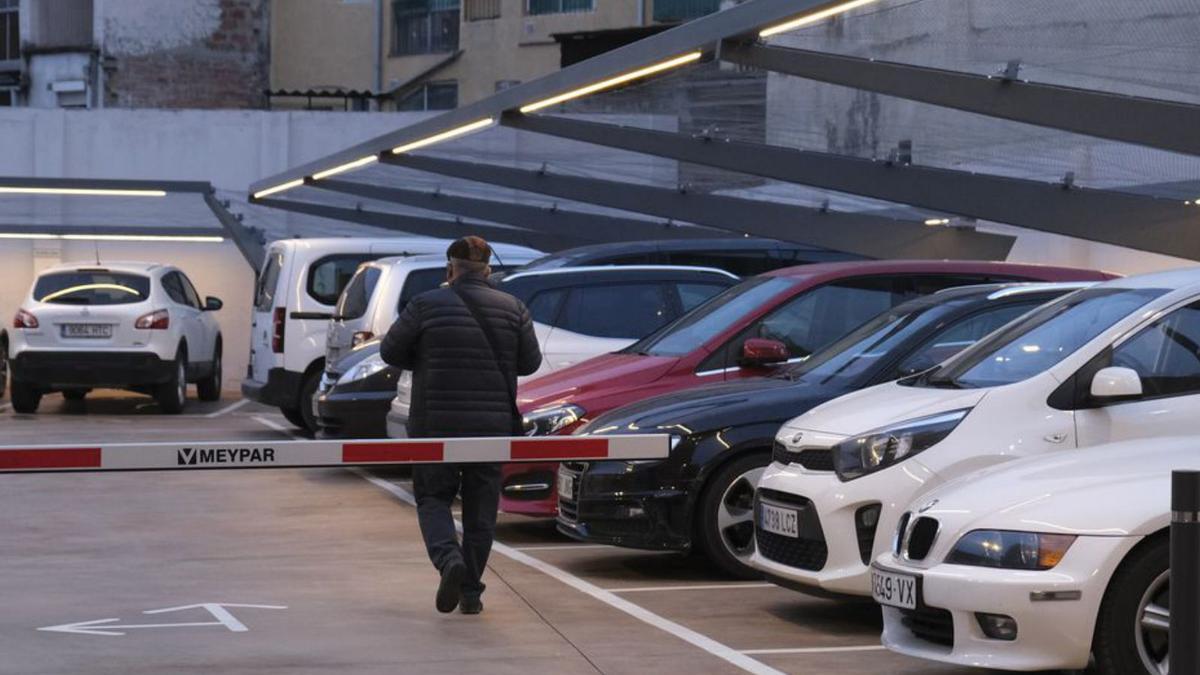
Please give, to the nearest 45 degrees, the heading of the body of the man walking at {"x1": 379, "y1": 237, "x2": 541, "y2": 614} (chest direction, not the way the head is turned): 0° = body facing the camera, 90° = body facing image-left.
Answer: approximately 180°

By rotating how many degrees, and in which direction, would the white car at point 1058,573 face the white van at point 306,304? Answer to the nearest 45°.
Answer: approximately 90° to its right

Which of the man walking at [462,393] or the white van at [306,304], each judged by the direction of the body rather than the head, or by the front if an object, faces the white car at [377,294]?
the man walking

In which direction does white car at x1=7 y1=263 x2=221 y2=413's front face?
away from the camera

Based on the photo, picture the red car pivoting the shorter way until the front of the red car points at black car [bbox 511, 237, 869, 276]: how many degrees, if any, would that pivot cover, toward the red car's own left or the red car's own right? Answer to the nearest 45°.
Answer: approximately 135° to the red car's own right

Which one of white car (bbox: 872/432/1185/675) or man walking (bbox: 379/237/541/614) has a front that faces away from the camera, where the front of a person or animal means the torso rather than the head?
the man walking

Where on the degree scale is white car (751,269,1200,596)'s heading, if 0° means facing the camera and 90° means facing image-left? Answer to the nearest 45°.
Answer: approximately 45°

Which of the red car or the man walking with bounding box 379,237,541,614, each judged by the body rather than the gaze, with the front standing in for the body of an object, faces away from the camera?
the man walking

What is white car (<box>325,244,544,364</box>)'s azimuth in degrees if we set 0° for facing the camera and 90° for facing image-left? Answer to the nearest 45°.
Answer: approximately 225°

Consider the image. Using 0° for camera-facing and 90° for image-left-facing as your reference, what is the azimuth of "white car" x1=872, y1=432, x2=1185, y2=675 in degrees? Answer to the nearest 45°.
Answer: approximately 45°

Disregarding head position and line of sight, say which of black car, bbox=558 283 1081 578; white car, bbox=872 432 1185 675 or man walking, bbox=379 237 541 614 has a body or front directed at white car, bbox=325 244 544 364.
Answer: the man walking

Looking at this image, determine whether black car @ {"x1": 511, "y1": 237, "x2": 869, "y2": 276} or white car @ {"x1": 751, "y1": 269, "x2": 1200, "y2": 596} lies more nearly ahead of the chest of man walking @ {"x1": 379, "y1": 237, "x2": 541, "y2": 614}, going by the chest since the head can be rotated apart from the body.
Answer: the black car

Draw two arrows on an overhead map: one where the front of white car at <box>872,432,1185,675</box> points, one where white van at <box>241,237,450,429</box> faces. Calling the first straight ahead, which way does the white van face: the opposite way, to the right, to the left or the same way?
the opposite way
